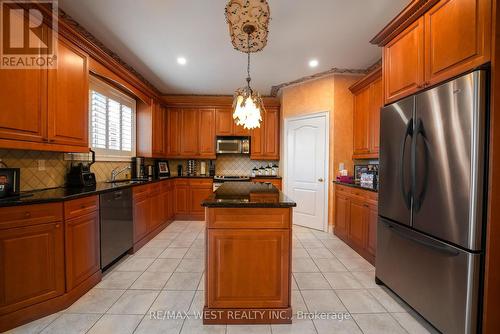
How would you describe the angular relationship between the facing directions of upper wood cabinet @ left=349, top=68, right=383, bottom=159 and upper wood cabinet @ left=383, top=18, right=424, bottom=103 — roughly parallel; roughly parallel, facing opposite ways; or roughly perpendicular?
roughly parallel

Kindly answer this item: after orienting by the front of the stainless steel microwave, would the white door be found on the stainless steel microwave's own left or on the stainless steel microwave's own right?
on the stainless steel microwave's own left

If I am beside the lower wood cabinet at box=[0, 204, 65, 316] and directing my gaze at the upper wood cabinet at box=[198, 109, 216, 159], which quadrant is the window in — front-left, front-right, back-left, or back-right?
front-left

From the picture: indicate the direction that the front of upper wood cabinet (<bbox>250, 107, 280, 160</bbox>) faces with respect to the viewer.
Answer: facing the viewer

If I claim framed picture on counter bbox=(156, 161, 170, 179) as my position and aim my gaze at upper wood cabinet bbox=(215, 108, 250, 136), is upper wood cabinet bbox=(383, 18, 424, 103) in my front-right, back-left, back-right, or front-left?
front-right

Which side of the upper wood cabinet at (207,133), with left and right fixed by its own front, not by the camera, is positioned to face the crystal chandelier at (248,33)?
front

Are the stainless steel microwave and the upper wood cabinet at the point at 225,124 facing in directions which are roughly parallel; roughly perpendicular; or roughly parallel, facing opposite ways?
roughly parallel

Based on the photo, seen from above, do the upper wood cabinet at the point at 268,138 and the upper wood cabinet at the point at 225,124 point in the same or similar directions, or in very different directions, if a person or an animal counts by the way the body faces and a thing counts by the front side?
same or similar directions

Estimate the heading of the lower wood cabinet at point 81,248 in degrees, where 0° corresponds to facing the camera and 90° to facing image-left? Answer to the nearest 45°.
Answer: approximately 315°

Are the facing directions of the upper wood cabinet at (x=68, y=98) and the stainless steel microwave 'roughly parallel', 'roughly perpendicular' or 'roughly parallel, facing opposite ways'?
roughly perpendicular

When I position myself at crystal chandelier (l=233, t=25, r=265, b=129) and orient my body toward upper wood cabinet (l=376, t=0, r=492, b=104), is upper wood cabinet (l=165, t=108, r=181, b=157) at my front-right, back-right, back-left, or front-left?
back-left

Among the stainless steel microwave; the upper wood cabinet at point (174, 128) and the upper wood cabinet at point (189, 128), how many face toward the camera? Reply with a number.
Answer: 3

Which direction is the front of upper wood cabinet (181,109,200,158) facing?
toward the camera

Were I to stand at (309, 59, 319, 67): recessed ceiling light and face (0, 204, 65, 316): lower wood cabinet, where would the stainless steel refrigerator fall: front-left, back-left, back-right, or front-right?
front-left

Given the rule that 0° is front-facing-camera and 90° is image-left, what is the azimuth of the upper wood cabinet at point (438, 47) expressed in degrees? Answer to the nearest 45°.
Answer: approximately 45°

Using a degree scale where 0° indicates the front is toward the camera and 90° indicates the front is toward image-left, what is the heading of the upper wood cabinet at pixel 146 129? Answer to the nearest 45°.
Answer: approximately 315°

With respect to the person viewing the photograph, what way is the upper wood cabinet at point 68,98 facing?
facing the viewer and to the right of the viewer

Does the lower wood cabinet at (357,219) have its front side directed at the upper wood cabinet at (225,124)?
no

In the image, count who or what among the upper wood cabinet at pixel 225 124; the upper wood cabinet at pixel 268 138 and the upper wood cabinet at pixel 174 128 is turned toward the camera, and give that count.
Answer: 3
